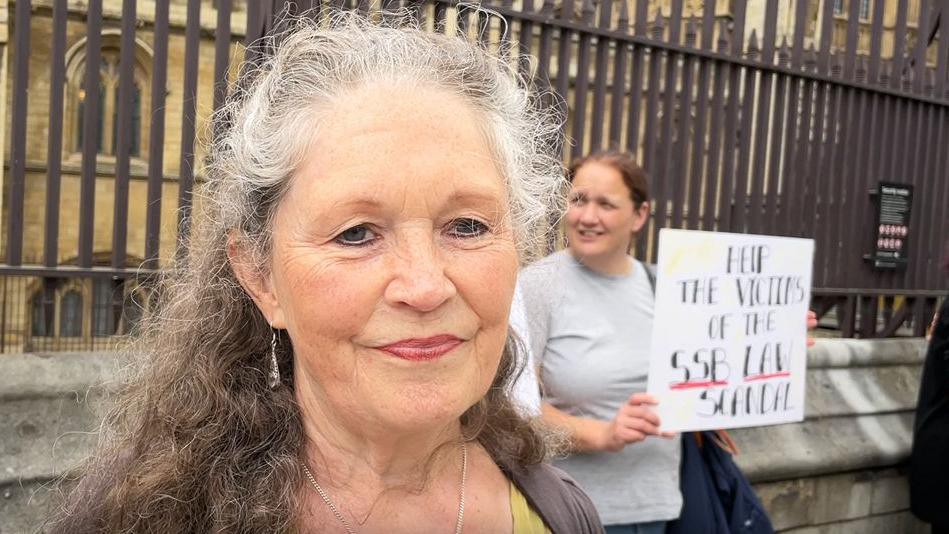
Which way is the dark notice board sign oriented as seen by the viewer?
toward the camera

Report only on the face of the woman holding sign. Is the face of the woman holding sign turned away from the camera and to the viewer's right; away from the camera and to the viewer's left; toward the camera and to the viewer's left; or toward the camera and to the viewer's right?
toward the camera and to the viewer's left

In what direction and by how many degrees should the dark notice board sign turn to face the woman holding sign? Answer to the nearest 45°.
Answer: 0° — it already faces them

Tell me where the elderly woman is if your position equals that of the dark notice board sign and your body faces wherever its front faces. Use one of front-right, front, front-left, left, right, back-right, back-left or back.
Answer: front
